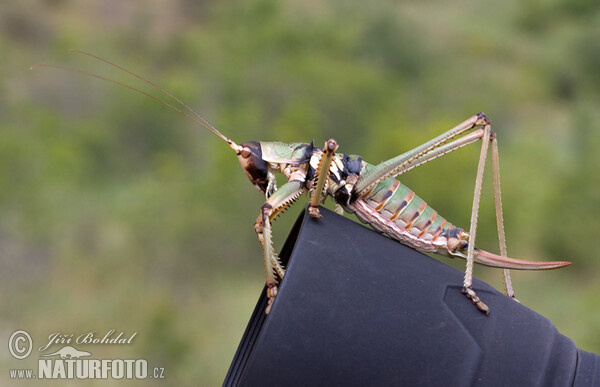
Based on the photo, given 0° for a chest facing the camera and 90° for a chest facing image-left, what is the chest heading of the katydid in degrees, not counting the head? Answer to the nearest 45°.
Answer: approximately 90°
